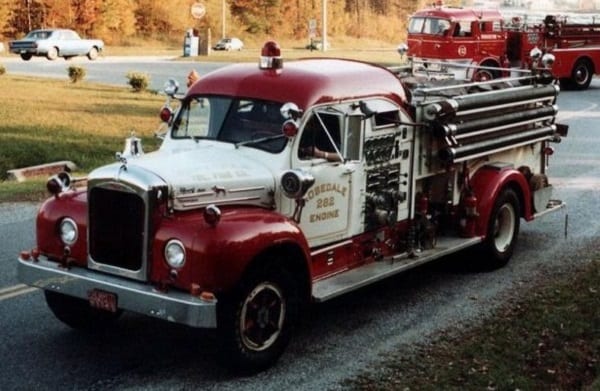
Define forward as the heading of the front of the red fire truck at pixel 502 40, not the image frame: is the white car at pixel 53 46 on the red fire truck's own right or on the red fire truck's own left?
on the red fire truck's own right

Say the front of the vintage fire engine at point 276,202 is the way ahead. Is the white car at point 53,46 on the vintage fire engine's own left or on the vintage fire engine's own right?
on the vintage fire engine's own right

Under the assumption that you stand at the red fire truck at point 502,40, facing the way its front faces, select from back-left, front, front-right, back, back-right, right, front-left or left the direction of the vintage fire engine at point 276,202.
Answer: front-left

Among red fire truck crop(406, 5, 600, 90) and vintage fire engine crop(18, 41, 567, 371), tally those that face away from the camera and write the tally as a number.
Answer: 0

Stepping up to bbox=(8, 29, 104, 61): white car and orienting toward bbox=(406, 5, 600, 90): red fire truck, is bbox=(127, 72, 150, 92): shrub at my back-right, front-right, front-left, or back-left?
front-right

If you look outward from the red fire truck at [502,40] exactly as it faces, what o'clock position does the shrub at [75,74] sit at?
The shrub is roughly at 1 o'clock from the red fire truck.

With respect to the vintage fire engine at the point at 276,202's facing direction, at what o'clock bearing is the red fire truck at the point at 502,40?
The red fire truck is roughly at 5 o'clock from the vintage fire engine.

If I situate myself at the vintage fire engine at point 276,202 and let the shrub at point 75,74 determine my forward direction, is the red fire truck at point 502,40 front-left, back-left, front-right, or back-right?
front-right

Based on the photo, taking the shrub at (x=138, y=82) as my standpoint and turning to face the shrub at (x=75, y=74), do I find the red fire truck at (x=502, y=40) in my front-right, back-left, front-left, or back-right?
back-right

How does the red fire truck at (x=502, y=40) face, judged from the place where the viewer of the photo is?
facing the viewer and to the left of the viewer
